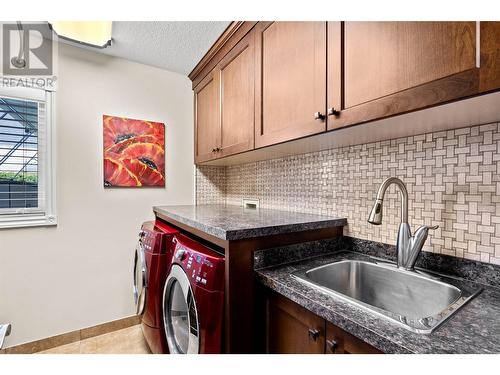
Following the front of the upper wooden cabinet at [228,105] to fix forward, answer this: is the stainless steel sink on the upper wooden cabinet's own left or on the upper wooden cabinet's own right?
on the upper wooden cabinet's own left

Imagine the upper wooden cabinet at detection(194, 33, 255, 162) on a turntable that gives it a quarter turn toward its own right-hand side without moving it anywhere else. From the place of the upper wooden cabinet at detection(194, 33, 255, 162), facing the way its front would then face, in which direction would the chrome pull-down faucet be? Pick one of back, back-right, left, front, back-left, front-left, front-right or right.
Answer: back

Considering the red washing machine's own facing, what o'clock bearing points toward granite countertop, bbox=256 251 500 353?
The granite countertop is roughly at 9 o'clock from the red washing machine.

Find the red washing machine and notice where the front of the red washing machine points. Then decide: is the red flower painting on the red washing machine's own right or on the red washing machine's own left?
on the red washing machine's own right

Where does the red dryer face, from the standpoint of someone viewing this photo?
facing to the left of the viewer

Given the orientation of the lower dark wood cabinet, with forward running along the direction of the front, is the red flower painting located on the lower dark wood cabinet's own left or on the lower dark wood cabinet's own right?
on the lower dark wood cabinet's own right

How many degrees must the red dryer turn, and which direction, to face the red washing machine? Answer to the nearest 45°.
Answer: approximately 90° to its left

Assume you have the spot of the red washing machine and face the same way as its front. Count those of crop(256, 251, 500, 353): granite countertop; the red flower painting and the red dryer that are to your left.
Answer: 1
